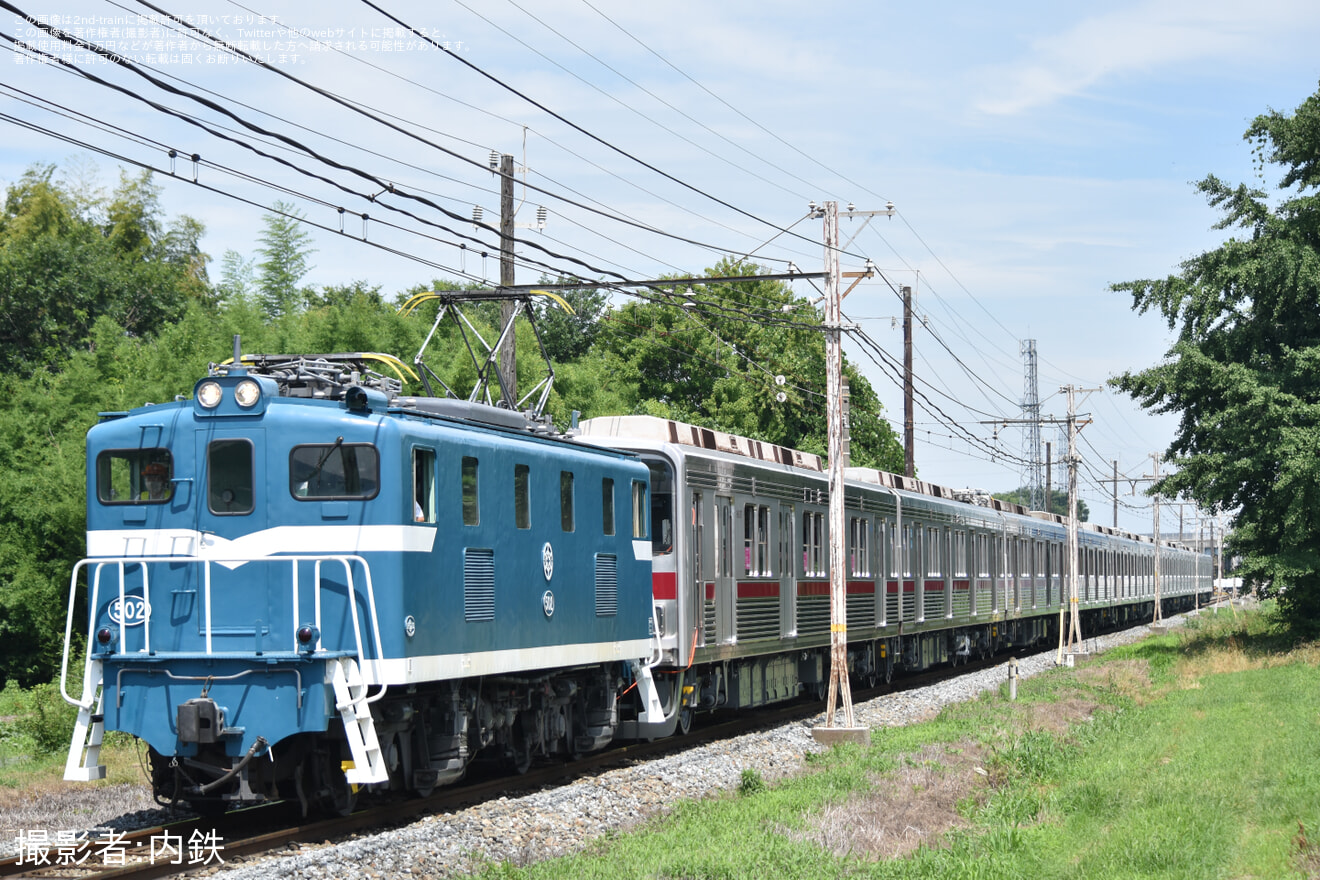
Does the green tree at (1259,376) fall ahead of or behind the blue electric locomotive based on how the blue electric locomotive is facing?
behind

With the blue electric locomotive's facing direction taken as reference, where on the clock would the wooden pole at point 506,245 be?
The wooden pole is roughly at 5 o'clock from the blue electric locomotive.

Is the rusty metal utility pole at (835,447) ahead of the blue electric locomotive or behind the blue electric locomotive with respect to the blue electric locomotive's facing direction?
behind

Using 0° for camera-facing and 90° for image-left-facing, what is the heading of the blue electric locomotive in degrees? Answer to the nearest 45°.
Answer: approximately 45°

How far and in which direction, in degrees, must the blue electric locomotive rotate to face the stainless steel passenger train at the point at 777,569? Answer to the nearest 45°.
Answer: approximately 180°

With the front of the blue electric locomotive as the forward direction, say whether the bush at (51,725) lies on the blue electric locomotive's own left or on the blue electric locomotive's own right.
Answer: on the blue electric locomotive's own right

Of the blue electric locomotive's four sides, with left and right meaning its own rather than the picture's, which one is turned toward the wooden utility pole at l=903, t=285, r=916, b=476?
back
